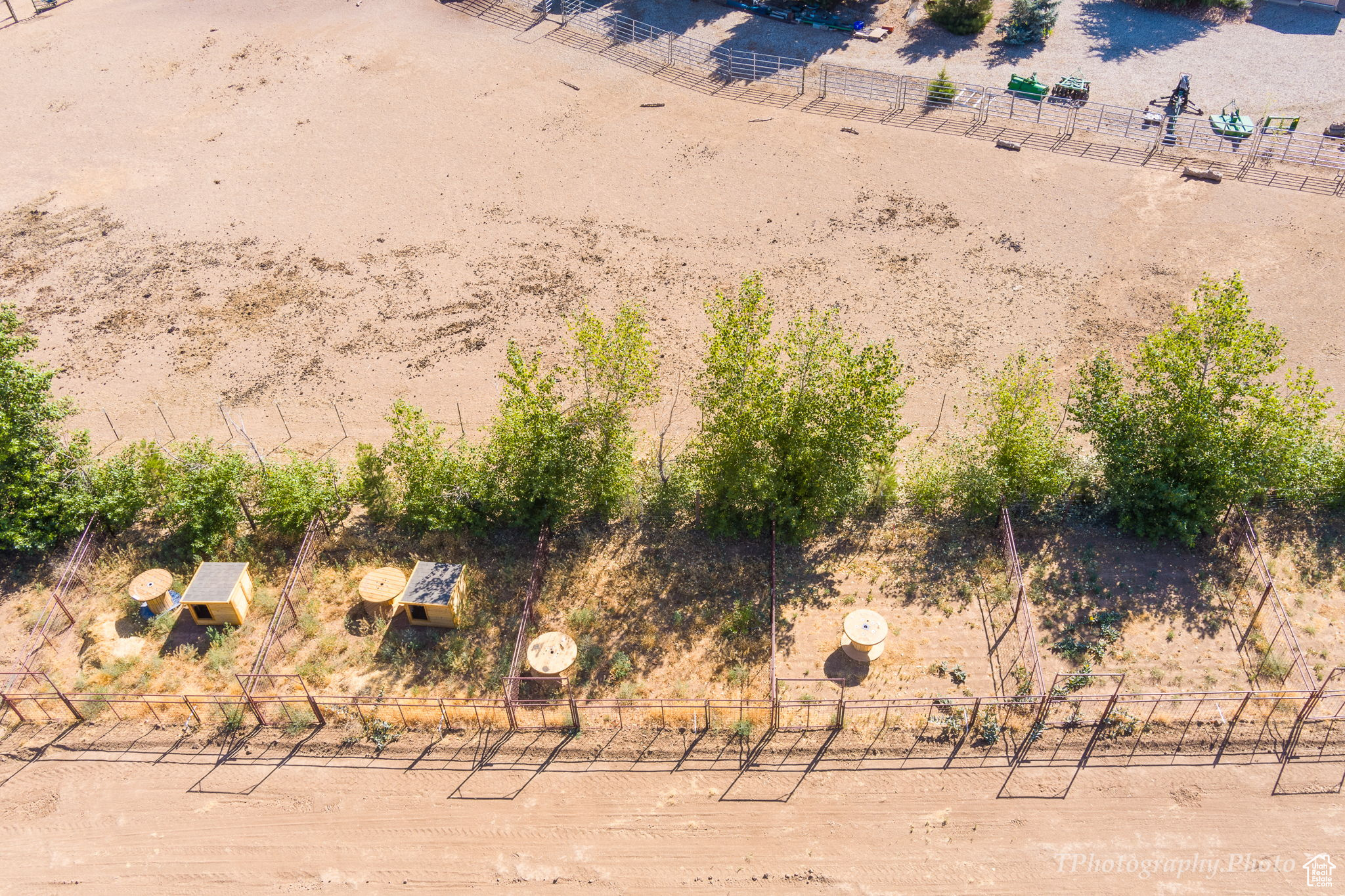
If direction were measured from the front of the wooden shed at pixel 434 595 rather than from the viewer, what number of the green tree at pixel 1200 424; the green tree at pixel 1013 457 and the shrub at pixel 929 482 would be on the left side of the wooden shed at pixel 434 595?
3

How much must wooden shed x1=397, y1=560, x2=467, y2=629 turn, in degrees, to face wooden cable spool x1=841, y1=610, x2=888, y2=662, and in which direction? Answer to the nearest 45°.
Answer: approximately 45° to its left

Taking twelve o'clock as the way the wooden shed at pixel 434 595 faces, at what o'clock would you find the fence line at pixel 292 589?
The fence line is roughly at 4 o'clock from the wooden shed.

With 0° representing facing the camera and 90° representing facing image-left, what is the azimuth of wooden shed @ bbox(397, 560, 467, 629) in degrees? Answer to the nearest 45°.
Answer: approximately 0°

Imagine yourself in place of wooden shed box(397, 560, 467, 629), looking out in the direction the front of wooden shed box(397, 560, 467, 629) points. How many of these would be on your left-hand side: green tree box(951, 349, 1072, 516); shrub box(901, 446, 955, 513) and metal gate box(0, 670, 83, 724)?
2

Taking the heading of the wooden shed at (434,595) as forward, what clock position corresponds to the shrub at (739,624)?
The shrub is roughly at 10 o'clock from the wooden shed.

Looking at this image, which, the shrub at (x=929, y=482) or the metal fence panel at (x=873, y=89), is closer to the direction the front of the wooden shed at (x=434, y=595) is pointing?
the shrub

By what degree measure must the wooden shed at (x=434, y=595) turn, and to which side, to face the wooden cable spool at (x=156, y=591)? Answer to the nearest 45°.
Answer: approximately 135° to its right

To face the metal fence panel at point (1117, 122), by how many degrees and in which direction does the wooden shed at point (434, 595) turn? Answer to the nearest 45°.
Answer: approximately 90° to its left
